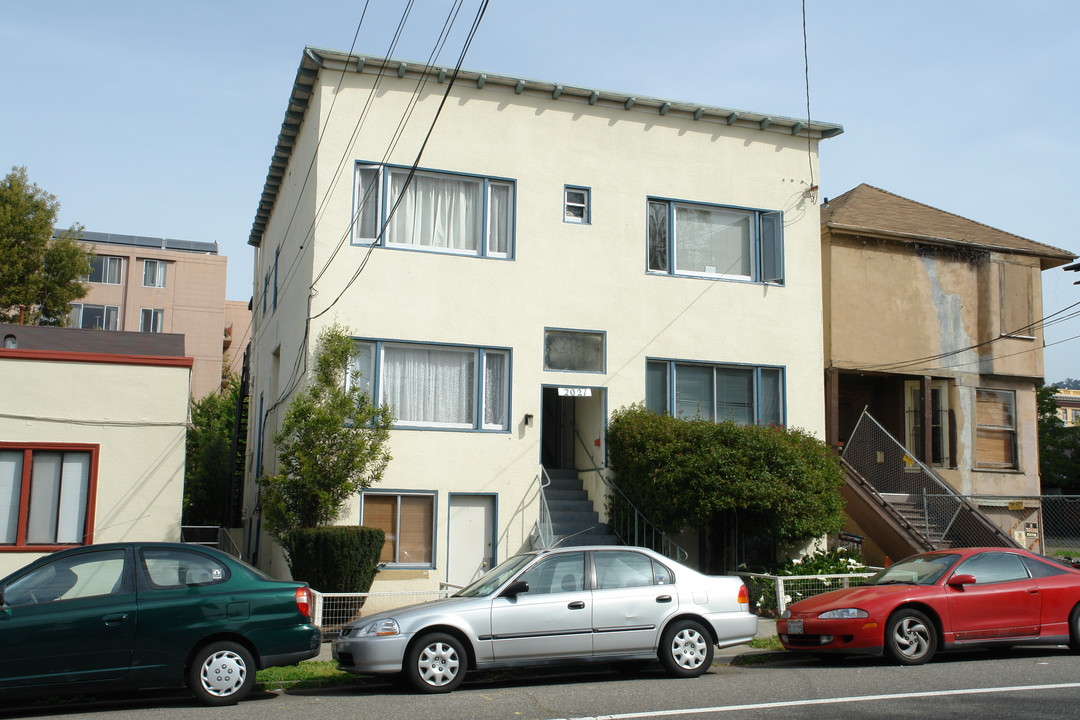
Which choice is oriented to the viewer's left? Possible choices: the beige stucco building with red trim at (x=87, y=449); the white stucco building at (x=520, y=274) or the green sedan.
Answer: the green sedan

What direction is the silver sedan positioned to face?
to the viewer's left

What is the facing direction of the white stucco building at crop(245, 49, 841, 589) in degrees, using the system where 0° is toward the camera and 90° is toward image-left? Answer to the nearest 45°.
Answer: approximately 0°

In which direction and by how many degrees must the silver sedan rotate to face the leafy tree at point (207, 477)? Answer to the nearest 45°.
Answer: approximately 45° to its right

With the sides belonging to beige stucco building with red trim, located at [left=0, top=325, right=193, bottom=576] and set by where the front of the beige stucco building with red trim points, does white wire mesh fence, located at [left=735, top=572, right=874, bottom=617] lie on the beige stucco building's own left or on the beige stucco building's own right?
on the beige stucco building's own left

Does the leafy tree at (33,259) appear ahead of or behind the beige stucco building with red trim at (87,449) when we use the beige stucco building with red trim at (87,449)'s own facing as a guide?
behind

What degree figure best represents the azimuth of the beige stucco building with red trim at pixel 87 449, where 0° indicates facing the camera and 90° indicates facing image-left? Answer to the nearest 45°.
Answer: approximately 0°

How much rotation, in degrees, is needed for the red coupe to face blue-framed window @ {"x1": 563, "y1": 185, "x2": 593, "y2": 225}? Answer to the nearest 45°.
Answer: approximately 90° to its right

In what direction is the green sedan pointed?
to the viewer's left

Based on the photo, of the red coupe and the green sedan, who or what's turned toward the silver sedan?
the red coupe

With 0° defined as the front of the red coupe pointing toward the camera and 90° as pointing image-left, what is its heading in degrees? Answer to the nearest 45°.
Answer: approximately 45°

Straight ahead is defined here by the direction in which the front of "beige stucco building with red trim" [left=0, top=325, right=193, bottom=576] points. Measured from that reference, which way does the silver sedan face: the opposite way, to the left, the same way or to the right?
to the right
